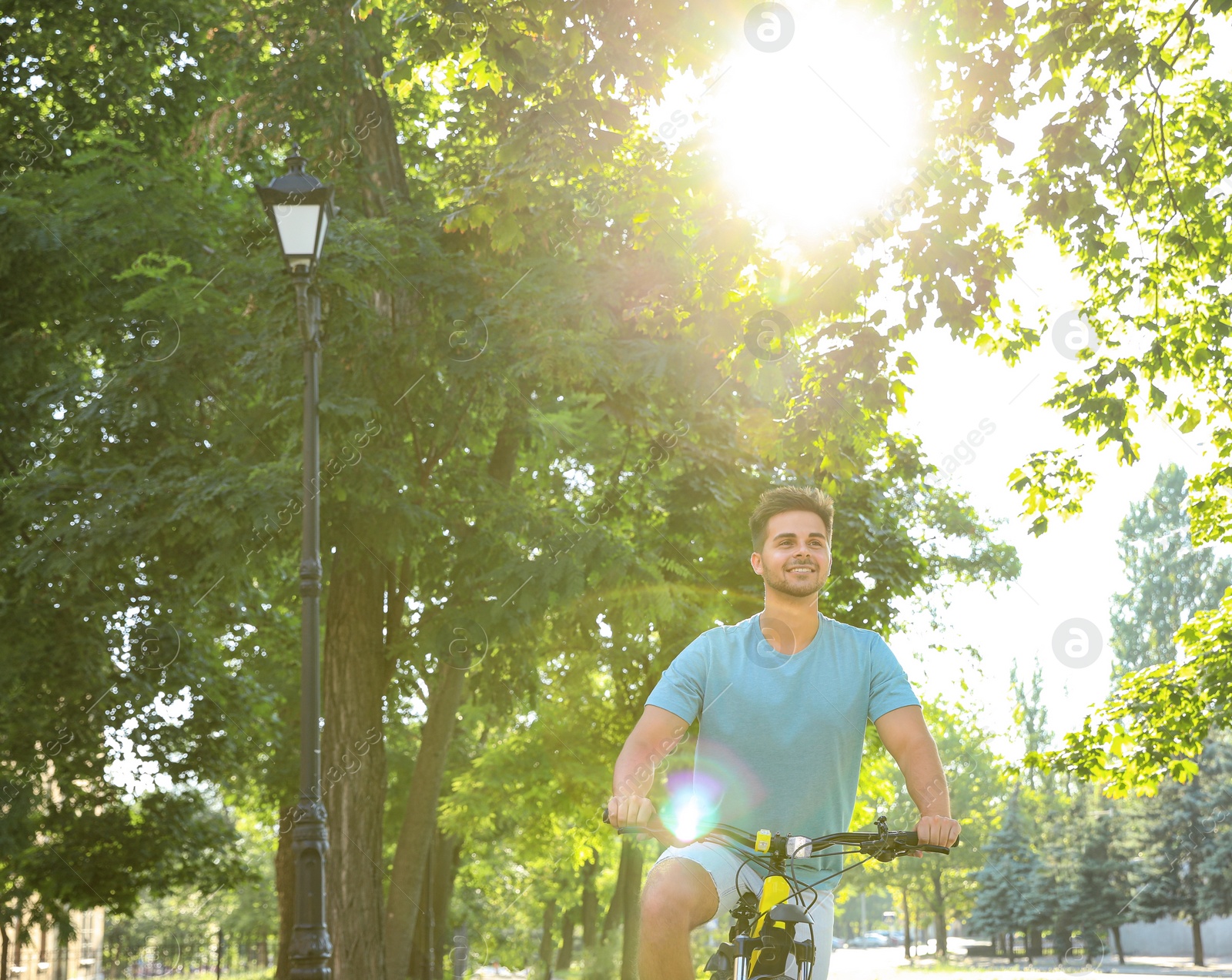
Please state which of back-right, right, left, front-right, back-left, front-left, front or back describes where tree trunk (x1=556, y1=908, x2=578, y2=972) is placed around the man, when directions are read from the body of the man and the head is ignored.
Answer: back

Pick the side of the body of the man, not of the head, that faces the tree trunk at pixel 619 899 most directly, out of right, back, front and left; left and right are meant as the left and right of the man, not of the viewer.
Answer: back

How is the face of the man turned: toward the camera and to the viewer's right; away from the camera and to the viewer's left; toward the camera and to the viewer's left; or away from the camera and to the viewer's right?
toward the camera and to the viewer's right

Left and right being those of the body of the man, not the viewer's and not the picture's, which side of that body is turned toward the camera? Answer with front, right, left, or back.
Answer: front

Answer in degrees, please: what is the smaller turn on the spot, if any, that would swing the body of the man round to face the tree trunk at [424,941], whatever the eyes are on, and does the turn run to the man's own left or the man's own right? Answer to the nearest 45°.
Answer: approximately 180°

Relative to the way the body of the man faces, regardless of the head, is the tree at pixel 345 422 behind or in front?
behind

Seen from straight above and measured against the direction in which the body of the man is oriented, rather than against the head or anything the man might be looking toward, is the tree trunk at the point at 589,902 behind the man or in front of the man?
behind

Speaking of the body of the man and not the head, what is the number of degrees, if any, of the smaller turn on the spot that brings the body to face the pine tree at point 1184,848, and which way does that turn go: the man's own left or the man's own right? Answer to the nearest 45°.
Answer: approximately 180°

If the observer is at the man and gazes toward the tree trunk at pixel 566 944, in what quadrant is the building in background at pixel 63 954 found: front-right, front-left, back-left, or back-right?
front-left
